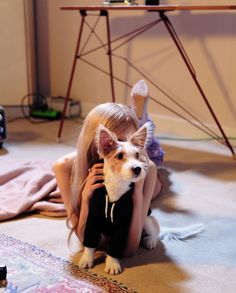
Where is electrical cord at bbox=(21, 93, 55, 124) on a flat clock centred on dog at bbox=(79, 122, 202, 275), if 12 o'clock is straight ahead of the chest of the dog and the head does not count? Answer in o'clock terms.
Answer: The electrical cord is roughly at 4 o'clock from the dog.

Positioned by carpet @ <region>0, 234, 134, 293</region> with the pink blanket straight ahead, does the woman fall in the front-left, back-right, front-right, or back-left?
front-right

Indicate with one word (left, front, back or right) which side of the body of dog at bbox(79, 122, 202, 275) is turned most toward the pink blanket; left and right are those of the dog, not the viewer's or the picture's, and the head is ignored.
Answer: right

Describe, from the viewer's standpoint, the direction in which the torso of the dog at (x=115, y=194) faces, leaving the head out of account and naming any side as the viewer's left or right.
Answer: facing the viewer and to the left of the viewer
